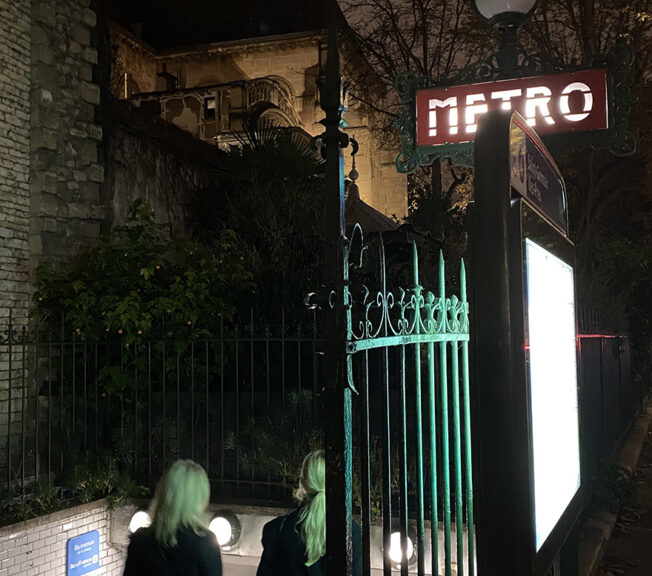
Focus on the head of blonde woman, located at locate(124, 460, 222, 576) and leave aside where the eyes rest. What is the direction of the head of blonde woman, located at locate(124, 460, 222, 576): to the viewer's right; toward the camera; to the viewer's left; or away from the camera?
away from the camera

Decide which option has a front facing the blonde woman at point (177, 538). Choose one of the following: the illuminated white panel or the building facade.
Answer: the building facade

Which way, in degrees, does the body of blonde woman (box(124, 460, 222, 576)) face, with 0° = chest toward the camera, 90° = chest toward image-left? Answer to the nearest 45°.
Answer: approximately 180°

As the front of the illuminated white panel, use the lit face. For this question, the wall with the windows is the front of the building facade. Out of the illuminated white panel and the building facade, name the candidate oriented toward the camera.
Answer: the building facade

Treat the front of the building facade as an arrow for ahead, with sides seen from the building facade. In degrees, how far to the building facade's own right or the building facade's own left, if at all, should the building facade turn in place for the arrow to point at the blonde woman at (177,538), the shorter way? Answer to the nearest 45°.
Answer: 0° — it already faces them

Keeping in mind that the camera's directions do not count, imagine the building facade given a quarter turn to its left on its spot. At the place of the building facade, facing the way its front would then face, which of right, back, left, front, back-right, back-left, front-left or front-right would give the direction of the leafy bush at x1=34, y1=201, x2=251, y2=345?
right

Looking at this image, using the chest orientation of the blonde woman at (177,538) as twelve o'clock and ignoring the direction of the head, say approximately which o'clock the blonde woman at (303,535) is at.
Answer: the blonde woman at (303,535) is roughly at 4 o'clock from the blonde woman at (177,538).

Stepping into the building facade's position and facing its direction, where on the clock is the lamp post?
The lamp post is roughly at 12 o'clock from the building facade.

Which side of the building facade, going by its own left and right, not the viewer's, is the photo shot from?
front

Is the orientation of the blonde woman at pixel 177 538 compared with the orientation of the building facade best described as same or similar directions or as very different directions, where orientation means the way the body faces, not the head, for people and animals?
very different directions

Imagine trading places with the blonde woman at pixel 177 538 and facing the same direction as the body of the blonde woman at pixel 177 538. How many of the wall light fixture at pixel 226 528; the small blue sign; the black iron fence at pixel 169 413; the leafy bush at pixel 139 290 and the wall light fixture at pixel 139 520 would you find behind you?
0

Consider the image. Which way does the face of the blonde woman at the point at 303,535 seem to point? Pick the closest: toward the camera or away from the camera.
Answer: away from the camera

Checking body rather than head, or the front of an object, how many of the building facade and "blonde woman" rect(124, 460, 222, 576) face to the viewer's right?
0

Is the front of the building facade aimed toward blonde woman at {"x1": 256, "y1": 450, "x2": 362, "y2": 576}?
yes

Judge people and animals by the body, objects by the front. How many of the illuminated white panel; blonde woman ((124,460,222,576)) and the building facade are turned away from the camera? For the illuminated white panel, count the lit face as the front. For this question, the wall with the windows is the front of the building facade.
1

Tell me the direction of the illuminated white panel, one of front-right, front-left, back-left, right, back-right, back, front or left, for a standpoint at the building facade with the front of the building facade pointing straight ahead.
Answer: front
